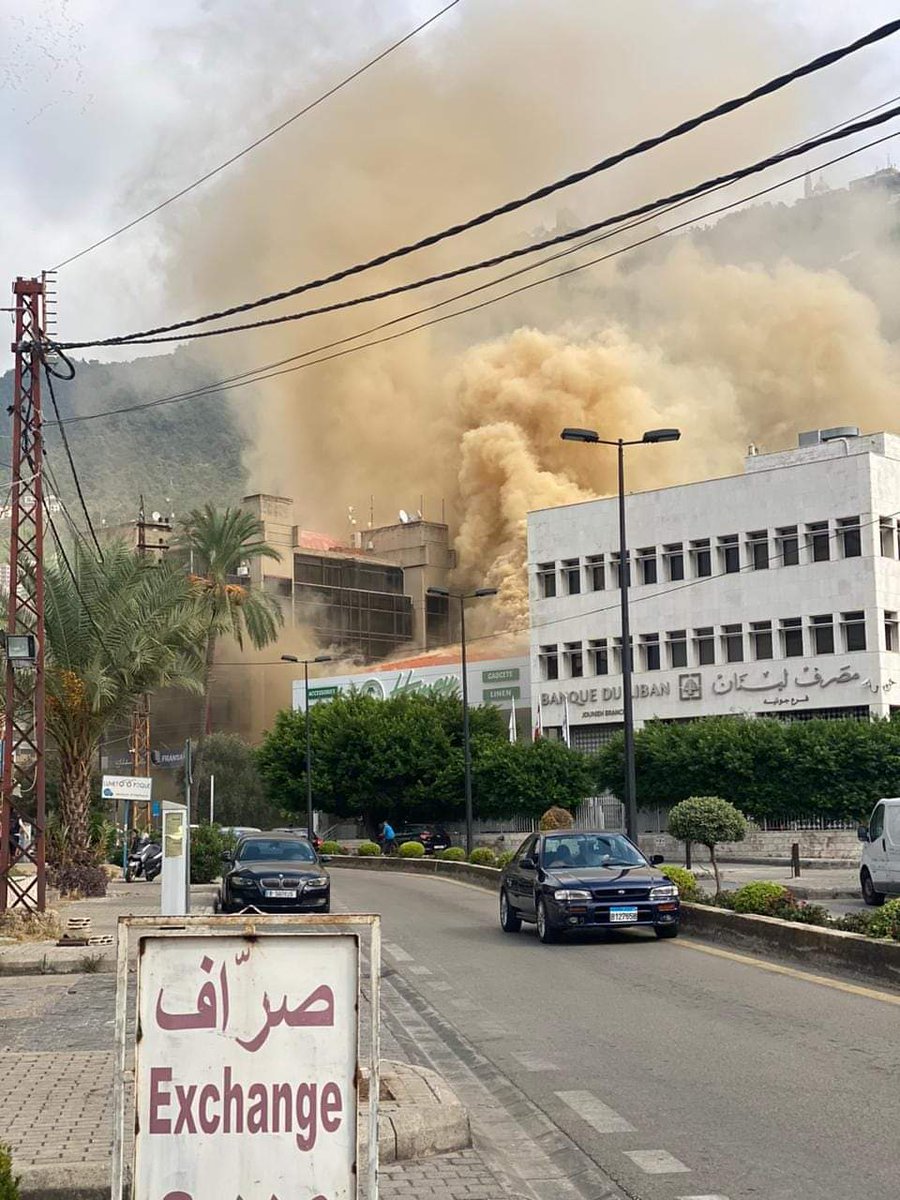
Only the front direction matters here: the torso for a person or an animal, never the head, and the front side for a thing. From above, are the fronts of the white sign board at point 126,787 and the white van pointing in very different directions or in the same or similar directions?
very different directions

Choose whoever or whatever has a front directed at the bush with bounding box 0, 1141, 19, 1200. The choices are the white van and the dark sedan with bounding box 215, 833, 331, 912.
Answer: the dark sedan

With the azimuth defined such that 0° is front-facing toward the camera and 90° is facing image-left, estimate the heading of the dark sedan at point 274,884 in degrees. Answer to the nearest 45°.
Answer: approximately 0°

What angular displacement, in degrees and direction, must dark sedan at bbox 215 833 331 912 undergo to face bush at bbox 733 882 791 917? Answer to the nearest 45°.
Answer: approximately 45° to its left

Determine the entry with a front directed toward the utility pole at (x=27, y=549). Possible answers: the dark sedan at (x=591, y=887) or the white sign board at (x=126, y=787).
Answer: the white sign board

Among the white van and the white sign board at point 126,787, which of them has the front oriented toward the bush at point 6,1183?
the white sign board

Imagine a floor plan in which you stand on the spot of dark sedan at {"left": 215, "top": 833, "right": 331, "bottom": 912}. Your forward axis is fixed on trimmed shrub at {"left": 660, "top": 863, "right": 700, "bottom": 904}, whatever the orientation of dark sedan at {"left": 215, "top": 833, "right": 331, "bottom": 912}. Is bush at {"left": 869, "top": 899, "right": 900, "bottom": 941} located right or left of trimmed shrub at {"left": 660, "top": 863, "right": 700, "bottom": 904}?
right

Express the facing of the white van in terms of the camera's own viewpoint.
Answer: facing away from the viewer and to the left of the viewer

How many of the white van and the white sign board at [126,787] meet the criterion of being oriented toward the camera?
1
